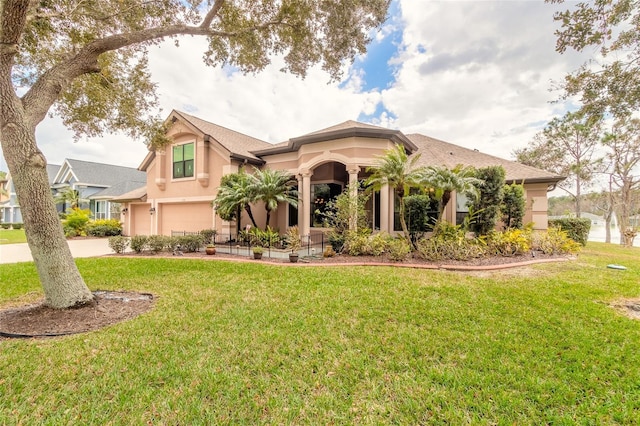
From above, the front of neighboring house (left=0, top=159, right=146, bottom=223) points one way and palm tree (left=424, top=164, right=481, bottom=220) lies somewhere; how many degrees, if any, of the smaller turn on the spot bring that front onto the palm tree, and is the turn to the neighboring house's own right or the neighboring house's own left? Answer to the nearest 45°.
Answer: approximately 45° to the neighboring house's own left

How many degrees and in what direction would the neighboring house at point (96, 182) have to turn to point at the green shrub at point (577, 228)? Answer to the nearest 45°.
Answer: approximately 90° to its left

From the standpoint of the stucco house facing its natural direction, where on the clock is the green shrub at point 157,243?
The green shrub is roughly at 2 o'clock from the stucco house.

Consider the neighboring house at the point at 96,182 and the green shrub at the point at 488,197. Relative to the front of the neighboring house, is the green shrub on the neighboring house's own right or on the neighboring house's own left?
on the neighboring house's own left

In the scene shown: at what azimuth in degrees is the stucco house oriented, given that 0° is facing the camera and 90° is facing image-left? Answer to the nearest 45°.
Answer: approximately 0°

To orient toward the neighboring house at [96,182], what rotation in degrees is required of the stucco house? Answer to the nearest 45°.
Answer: approximately 135° to its right

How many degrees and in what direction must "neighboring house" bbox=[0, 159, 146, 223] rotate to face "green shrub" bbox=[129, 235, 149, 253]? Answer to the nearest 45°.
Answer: approximately 45° to its left

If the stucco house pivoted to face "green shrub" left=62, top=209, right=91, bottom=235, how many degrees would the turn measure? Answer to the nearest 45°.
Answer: approximately 90° to its right

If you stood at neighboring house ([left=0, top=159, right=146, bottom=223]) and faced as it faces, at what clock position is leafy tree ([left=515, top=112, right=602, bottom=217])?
The leafy tree is roughly at 9 o'clock from the neighboring house.

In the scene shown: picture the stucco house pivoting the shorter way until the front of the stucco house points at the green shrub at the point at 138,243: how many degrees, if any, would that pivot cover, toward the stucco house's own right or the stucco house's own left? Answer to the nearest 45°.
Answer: approximately 45° to the stucco house's own right

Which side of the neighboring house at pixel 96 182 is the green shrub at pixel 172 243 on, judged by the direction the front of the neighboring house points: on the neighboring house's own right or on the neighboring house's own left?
on the neighboring house's own left
